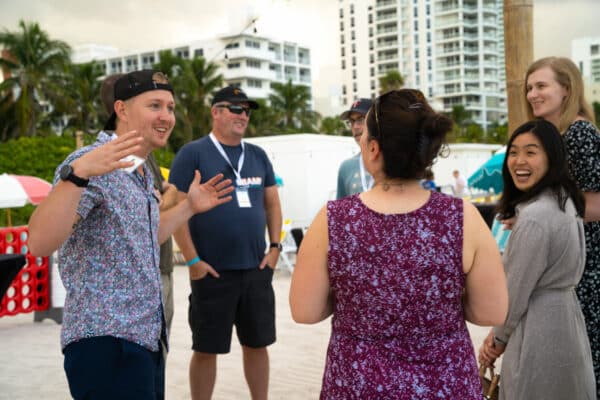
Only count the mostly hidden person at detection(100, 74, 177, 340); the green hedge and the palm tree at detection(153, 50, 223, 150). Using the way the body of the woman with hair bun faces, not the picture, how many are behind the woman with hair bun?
0

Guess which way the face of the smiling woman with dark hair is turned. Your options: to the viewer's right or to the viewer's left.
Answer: to the viewer's left

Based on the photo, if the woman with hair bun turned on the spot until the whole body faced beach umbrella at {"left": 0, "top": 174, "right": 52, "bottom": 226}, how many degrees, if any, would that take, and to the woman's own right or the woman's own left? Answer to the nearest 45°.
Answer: approximately 45° to the woman's own left

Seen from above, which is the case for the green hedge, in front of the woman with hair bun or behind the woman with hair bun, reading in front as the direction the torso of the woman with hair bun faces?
in front

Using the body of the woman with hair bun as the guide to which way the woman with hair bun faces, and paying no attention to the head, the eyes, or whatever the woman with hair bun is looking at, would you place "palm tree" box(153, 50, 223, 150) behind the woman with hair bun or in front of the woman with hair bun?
in front

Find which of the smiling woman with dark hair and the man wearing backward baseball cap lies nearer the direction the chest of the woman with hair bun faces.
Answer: the smiling woman with dark hair

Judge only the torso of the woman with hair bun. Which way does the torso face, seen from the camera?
away from the camera
